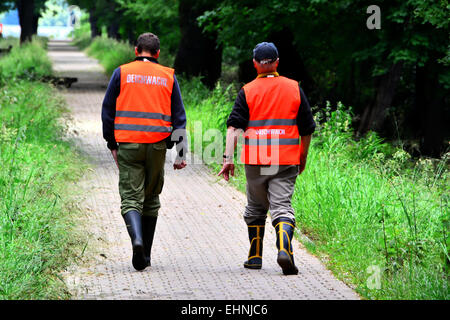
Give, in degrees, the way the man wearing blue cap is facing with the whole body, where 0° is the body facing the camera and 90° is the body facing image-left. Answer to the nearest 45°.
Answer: approximately 180°

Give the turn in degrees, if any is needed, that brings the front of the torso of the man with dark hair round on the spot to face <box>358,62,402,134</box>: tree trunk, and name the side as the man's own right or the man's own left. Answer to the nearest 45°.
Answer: approximately 45° to the man's own right

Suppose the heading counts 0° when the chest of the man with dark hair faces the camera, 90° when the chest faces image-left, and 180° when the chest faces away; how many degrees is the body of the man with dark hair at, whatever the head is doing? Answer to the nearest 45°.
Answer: approximately 180°

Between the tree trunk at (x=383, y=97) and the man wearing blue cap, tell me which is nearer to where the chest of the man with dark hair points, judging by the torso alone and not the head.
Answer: the tree trunk

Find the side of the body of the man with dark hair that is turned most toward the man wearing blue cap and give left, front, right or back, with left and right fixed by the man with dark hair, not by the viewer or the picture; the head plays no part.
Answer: right

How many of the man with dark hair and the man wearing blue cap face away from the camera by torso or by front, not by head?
2
